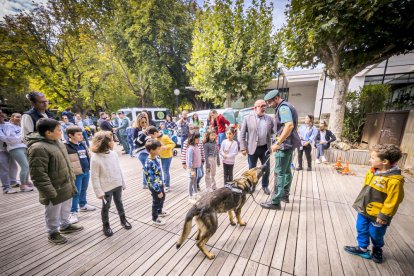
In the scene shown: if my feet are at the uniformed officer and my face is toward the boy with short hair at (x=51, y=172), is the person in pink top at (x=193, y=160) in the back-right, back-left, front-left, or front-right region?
front-right

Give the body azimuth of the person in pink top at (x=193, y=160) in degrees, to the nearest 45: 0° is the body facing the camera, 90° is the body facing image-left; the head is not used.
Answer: approximately 315°

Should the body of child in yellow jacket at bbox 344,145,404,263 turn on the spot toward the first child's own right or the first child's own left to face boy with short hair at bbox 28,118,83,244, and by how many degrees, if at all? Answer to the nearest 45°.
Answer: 0° — they already face them

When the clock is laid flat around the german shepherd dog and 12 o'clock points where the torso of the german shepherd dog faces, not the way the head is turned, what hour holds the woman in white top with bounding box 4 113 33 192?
The woman in white top is roughly at 8 o'clock from the german shepherd dog.

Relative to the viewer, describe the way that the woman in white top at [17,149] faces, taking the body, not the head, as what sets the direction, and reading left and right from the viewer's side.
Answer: facing the viewer and to the right of the viewer

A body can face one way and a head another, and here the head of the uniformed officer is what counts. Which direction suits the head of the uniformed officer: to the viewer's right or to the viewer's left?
to the viewer's left

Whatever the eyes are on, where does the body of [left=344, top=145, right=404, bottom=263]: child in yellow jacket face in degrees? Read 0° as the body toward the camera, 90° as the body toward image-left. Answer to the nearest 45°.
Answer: approximately 45°

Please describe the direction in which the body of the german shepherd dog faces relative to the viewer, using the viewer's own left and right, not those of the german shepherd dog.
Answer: facing away from the viewer and to the right of the viewer

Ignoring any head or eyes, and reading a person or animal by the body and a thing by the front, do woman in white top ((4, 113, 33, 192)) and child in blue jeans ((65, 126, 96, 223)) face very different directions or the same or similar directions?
same or similar directions

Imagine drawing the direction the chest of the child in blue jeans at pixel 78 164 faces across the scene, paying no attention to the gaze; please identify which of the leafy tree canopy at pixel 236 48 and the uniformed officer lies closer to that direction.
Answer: the uniformed officer

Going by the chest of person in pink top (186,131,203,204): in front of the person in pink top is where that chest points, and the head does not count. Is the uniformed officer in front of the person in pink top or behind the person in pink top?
in front

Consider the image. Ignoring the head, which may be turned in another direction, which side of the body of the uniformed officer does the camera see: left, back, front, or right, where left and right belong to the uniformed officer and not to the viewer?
left

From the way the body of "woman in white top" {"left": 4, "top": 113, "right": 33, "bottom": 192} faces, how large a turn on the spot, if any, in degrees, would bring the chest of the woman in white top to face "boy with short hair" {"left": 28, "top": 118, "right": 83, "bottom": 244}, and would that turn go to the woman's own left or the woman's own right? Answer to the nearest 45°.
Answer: approximately 45° to the woman's own right

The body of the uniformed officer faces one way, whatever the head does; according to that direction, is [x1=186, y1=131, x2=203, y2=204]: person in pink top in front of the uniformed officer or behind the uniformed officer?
in front

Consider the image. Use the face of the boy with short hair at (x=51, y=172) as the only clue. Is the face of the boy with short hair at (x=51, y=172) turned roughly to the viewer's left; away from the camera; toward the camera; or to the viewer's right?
to the viewer's right

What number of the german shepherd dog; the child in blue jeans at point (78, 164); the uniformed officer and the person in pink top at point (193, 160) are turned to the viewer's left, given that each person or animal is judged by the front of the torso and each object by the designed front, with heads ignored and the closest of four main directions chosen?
1

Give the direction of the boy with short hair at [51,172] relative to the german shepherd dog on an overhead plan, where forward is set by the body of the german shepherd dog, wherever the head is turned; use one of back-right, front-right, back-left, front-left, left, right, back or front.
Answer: back-left
